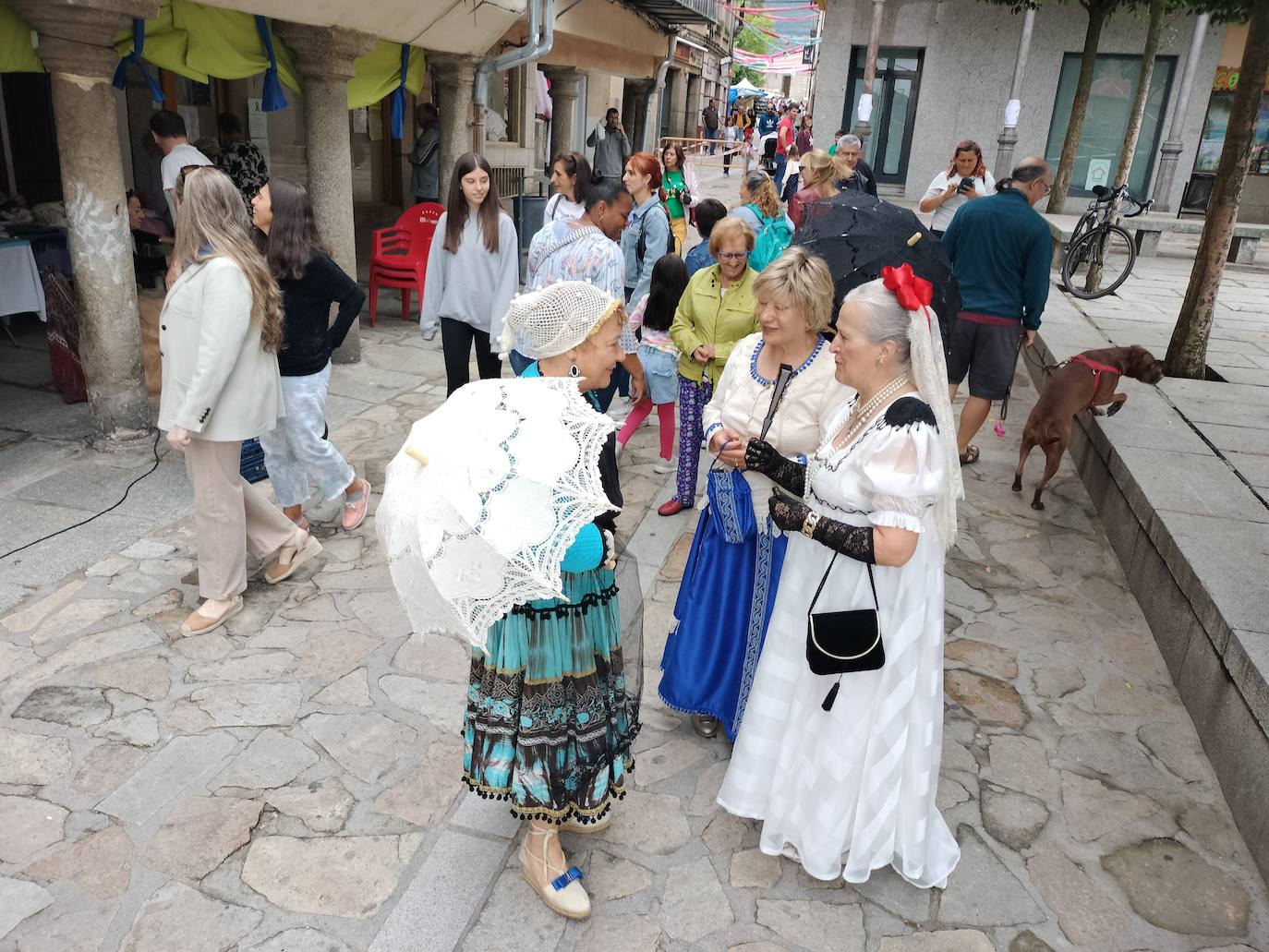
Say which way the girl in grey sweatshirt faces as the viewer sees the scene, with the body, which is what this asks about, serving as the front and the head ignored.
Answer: toward the camera

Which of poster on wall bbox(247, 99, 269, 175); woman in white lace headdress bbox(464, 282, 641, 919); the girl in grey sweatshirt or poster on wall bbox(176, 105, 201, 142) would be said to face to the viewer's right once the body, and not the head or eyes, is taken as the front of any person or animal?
the woman in white lace headdress

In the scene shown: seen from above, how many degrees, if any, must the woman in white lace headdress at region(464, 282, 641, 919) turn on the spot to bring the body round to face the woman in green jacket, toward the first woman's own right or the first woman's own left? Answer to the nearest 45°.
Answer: approximately 90° to the first woman's own left

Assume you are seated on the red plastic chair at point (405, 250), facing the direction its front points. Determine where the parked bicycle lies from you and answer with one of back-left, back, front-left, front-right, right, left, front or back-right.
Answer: back-left

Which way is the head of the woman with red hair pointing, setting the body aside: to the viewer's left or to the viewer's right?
to the viewer's left

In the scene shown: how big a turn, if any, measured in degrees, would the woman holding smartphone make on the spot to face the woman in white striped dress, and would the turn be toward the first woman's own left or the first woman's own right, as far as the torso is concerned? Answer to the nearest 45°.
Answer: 0° — they already face them

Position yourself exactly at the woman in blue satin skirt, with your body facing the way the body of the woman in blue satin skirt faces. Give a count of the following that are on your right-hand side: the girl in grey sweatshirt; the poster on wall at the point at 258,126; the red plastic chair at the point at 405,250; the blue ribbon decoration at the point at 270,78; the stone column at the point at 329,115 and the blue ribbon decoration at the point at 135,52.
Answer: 6

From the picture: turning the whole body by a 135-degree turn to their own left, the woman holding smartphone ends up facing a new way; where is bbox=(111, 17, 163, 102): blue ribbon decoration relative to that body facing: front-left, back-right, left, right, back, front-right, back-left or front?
back

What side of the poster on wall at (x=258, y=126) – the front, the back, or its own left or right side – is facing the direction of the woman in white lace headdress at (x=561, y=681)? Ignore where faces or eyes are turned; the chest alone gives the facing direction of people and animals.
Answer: front

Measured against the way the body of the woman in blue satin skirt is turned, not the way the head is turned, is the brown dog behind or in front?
behind

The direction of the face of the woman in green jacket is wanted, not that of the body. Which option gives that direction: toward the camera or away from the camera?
toward the camera

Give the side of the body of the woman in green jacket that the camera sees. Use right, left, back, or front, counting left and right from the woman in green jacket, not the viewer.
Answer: front

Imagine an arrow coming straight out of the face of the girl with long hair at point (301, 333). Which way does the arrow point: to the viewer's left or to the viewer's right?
to the viewer's left
